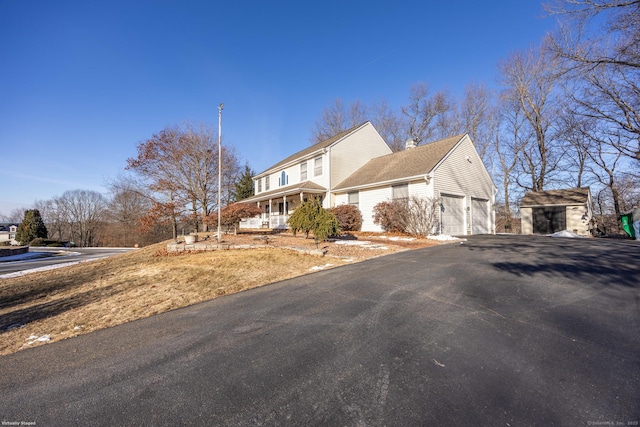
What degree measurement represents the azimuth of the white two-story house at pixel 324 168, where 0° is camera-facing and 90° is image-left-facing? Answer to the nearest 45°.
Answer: approximately 45°

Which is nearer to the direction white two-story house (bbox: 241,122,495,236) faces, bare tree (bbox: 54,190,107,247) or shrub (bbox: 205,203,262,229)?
the shrub

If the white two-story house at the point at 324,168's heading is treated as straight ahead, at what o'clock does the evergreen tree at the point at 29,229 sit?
The evergreen tree is roughly at 2 o'clock from the white two-story house.

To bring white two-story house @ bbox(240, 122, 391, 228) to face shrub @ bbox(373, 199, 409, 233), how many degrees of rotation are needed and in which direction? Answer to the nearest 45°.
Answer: approximately 90° to its left

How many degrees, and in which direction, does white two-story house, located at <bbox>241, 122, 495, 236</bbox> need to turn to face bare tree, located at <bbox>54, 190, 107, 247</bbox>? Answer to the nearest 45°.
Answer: approximately 45° to its right

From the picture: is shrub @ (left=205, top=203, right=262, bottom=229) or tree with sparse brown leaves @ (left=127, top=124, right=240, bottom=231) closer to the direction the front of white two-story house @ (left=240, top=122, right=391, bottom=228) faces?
the shrub

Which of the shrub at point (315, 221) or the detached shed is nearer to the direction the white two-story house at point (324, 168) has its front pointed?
the shrub

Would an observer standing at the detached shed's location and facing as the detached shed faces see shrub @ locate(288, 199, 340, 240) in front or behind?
in front

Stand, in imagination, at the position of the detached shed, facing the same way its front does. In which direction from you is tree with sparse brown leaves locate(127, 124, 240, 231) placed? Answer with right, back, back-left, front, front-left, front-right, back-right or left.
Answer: front-right

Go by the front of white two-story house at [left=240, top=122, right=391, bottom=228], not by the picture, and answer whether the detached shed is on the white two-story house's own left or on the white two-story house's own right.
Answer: on the white two-story house's own left
